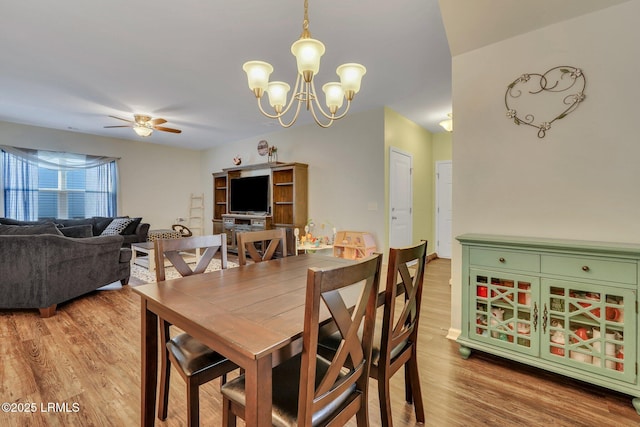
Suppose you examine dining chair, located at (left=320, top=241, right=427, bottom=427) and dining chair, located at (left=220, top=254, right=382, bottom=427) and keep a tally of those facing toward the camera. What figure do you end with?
0

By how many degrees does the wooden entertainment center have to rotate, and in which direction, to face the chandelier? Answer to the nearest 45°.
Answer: approximately 45° to its left

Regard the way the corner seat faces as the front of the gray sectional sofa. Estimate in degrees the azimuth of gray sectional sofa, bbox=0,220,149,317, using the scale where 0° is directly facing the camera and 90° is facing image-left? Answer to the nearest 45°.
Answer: approximately 225°

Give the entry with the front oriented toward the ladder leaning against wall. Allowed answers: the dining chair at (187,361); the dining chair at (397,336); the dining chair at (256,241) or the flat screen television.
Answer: the dining chair at (397,336)

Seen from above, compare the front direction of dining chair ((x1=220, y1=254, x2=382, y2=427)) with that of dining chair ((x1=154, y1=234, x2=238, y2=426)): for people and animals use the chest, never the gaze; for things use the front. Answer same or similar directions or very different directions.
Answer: very different directions

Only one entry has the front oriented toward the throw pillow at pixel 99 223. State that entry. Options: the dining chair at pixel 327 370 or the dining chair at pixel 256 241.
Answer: the dining chair at pixel 327 370

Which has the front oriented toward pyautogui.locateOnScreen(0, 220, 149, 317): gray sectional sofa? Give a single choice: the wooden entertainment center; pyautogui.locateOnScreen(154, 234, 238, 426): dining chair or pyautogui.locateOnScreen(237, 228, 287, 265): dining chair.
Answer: the wooden entertainment center

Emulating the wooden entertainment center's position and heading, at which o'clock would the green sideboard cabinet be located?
The green sideboard cabinet is roughly at 10 o'clock from the wooden entertainment center.
